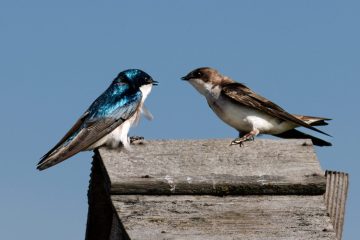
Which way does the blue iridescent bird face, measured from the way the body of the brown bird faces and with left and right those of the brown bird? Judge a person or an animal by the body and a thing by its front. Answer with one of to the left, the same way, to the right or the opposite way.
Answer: the opposite way

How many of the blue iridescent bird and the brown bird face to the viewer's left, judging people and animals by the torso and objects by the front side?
1

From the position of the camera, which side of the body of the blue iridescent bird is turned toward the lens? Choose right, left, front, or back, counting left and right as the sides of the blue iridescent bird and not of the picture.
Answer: right

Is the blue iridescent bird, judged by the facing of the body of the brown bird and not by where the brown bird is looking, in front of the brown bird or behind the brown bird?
in front

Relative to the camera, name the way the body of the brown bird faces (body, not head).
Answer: to the viewer's left
